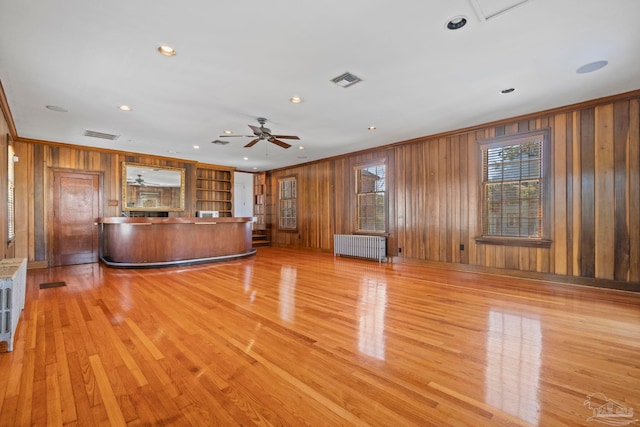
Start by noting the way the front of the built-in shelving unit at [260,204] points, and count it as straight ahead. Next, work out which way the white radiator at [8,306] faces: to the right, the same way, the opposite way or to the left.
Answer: to the left

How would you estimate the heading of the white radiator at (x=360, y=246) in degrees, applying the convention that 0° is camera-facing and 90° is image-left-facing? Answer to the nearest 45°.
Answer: approximately 45°

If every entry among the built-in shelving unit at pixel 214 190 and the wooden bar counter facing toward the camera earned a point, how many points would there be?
2

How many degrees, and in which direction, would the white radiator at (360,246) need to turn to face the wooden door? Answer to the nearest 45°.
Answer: approximately 45° to its right

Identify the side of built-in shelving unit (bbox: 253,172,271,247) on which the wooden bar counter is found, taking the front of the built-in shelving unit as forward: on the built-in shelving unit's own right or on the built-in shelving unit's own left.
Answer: on the built-in shelving unit's own right

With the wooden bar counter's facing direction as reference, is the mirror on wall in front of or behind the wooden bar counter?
behind

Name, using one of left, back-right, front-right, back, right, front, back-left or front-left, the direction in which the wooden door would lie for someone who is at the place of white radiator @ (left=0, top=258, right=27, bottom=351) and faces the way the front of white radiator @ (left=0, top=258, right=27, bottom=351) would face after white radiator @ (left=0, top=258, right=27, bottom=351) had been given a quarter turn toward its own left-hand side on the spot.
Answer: front

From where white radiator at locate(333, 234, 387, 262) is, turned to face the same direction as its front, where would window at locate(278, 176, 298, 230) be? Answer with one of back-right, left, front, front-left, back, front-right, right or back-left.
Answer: right

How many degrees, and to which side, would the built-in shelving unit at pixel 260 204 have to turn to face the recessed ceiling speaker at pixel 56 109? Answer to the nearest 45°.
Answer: approximately 90° to its right

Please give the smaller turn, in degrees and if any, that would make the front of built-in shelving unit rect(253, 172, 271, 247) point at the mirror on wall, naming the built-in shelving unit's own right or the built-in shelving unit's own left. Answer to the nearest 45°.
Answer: approximately 90° to the built-in shelving unit's own right

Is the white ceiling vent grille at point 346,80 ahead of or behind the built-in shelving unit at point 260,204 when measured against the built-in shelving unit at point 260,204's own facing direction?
ahead

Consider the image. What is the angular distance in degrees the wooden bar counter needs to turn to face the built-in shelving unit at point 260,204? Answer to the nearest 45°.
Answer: approximately 135° to its left

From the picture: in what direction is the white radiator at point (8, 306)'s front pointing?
to the viewer's right

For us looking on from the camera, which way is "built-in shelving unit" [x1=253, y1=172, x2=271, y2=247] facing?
facing the viewer and to the right of the viewer

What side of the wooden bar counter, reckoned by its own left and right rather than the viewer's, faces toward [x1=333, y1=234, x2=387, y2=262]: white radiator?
left

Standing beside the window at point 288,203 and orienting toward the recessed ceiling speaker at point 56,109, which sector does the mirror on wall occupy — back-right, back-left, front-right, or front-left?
front-right

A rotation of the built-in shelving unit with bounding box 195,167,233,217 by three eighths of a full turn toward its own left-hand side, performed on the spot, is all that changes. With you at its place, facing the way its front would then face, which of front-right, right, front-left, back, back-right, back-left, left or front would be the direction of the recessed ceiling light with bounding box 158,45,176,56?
back-right

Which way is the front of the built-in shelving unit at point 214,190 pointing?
toward the camera
